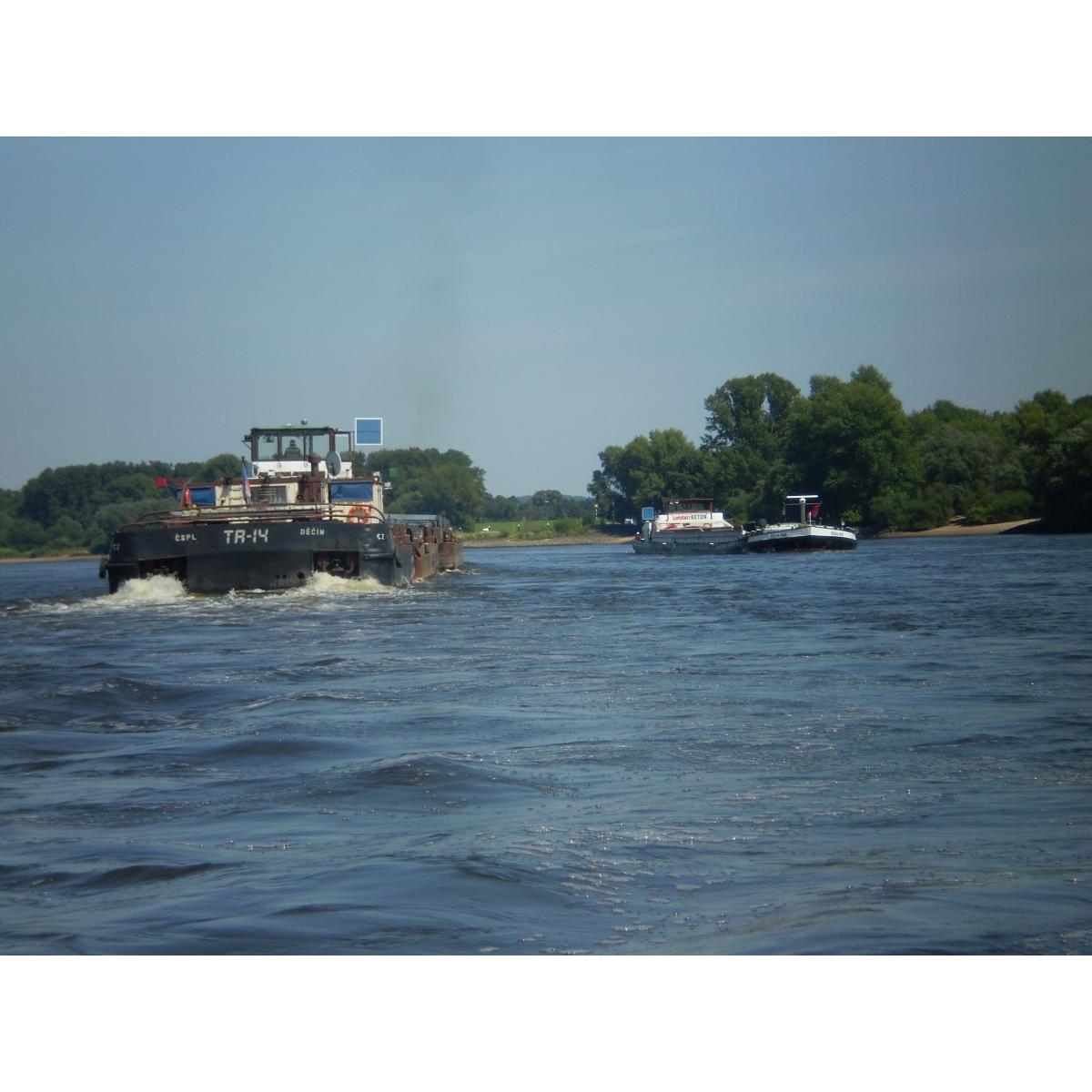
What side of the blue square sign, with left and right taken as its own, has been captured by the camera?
front
